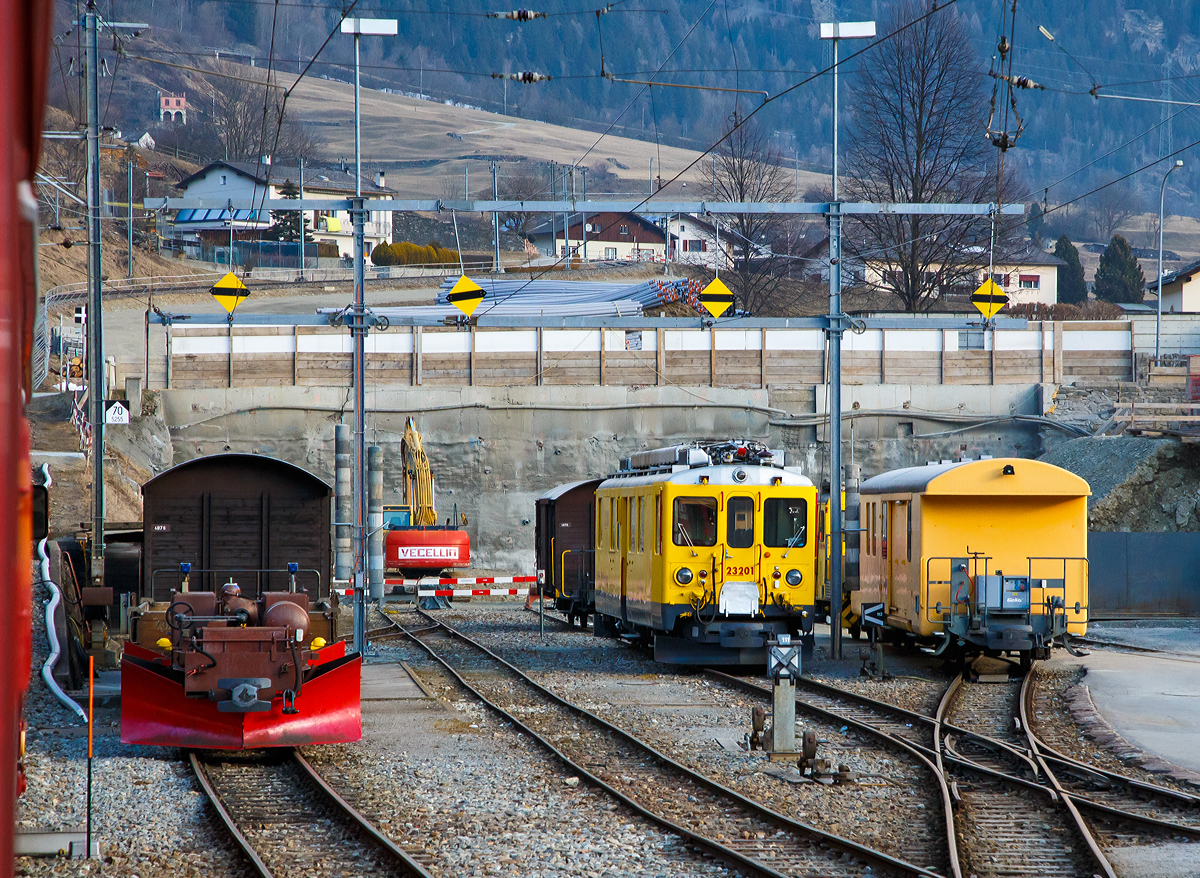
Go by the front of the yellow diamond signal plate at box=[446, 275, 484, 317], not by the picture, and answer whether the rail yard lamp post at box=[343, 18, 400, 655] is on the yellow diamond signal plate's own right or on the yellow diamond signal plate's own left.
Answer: on the yellow diamond signal plate's own right

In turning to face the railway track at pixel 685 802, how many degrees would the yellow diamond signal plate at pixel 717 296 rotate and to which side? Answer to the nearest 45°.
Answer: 0° — it already faces it

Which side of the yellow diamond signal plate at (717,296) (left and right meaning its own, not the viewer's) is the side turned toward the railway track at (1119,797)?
front

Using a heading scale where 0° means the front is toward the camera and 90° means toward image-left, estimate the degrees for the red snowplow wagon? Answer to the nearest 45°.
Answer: approximately 0°

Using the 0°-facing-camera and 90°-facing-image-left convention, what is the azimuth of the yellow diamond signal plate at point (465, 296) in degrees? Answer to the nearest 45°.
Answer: approximately 0°

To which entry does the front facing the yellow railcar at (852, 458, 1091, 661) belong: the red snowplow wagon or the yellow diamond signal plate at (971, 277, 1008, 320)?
the yellow diamond signal plate

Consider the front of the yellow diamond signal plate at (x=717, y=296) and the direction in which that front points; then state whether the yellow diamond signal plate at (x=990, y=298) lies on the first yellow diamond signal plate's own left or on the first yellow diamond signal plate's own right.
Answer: on the first yellow diamond signal plate's own left
